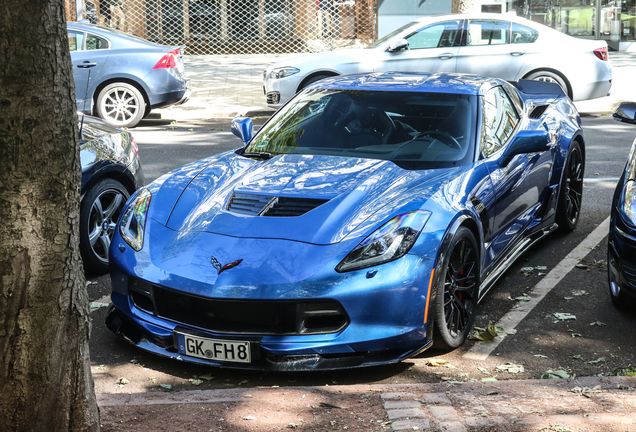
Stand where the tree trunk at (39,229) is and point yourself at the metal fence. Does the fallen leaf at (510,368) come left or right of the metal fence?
right

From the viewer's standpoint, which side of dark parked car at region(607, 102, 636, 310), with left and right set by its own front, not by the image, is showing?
front

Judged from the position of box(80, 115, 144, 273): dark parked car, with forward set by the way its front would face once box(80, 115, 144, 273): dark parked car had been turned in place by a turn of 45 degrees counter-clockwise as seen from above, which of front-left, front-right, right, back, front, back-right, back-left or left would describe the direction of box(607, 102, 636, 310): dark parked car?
front-left

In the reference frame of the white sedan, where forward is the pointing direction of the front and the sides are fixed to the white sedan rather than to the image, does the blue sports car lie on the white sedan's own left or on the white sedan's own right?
on the white sedan's own left

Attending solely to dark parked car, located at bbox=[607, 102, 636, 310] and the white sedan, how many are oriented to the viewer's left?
1

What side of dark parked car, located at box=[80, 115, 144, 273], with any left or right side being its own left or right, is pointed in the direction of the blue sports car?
left

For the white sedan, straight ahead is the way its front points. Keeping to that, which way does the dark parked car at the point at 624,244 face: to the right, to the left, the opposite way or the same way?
to the left

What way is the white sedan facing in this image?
to the viewer's left

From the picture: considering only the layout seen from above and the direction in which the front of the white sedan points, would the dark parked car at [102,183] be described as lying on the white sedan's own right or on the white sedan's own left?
on the white sedan's own left

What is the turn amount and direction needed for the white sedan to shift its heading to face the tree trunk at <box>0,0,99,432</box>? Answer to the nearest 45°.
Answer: approximately 90° to its left

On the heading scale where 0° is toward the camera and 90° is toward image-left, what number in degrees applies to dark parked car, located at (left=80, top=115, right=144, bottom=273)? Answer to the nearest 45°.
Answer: approximately 45°

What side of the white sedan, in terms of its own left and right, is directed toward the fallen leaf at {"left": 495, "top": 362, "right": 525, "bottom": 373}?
left
